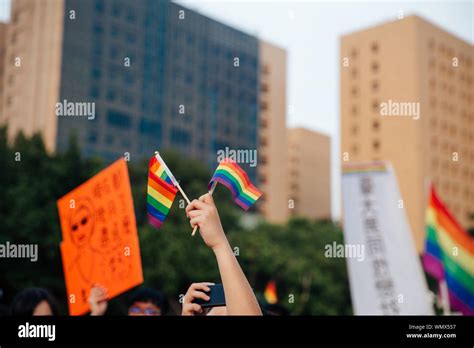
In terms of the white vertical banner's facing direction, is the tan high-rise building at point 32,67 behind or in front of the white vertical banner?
behind

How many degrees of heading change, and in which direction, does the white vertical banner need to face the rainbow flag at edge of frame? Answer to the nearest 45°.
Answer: approximately 135° to its left

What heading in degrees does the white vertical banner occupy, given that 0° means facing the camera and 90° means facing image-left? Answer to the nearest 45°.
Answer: approximately 0°

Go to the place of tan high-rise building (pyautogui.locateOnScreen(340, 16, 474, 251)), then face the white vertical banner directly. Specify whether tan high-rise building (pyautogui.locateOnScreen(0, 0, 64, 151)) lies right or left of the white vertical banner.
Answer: right

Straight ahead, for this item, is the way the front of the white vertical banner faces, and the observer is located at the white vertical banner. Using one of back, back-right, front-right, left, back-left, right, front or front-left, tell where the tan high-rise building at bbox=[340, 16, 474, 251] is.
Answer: back
